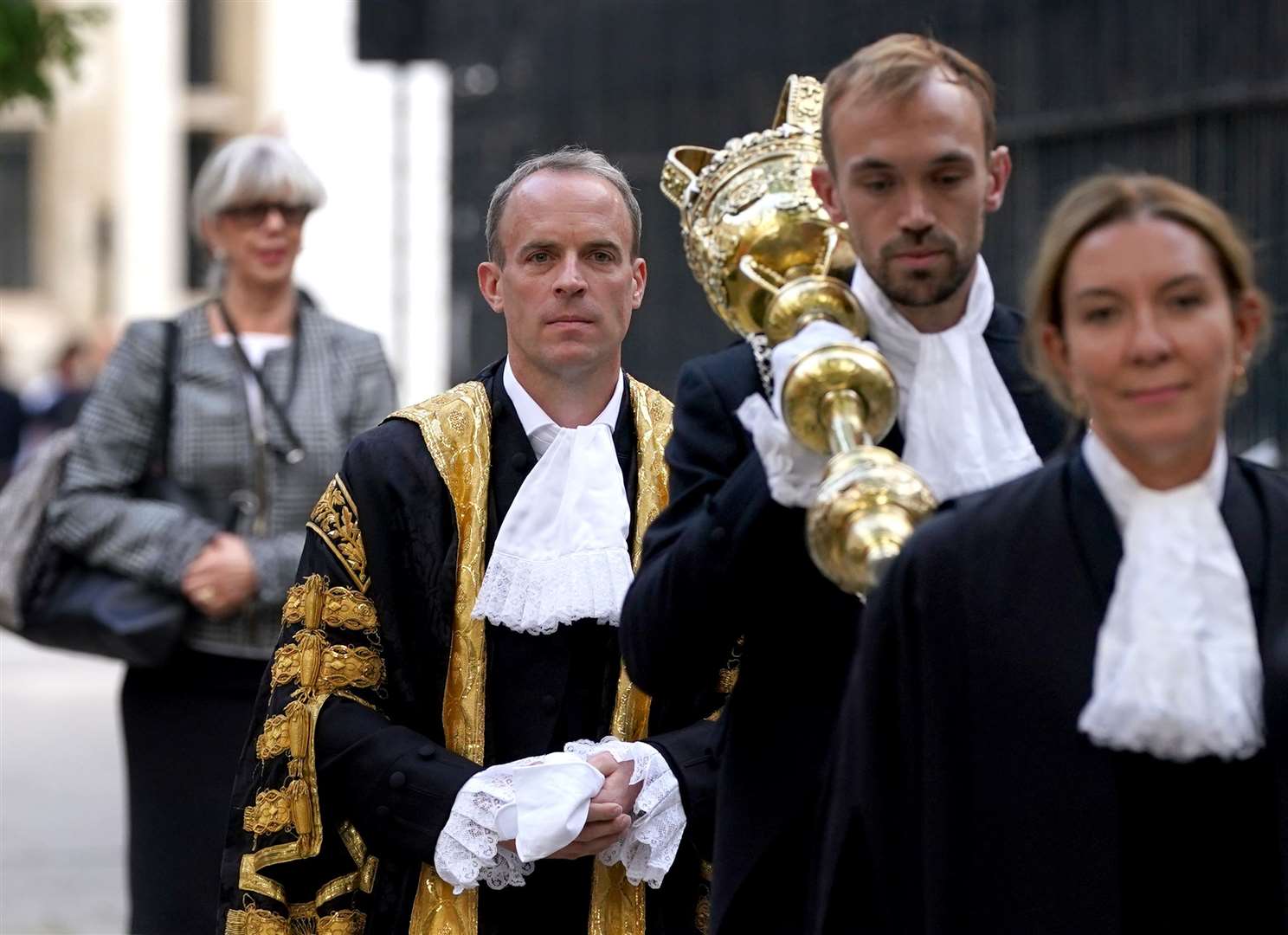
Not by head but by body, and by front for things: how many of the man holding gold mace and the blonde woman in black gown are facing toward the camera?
2

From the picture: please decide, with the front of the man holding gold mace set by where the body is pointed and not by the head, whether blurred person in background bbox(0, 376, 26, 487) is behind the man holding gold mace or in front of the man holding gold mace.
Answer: behind

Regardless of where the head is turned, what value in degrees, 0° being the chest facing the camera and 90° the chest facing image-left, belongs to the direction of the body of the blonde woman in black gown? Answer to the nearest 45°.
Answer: approximately 0°

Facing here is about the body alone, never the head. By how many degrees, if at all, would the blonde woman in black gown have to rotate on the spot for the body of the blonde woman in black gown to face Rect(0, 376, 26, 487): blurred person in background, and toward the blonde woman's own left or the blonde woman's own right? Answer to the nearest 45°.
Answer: approximately 135° to the blonde woman's own right

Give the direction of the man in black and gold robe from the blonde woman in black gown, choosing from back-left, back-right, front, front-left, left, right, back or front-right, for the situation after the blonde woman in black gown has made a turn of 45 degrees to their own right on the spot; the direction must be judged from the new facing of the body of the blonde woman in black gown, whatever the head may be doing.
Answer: right

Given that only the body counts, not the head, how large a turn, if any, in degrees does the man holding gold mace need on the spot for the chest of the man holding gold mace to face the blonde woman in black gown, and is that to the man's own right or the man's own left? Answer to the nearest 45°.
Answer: approximately 45° to the man's own left

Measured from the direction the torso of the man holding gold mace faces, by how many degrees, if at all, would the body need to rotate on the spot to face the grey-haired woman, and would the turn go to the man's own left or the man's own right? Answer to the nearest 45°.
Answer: approximately 135° to the man's own right

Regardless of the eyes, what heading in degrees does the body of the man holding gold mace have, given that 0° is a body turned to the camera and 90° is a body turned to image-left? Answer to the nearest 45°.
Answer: approximately 0°

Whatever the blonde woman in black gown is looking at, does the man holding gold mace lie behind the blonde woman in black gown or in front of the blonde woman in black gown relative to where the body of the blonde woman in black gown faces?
behind
